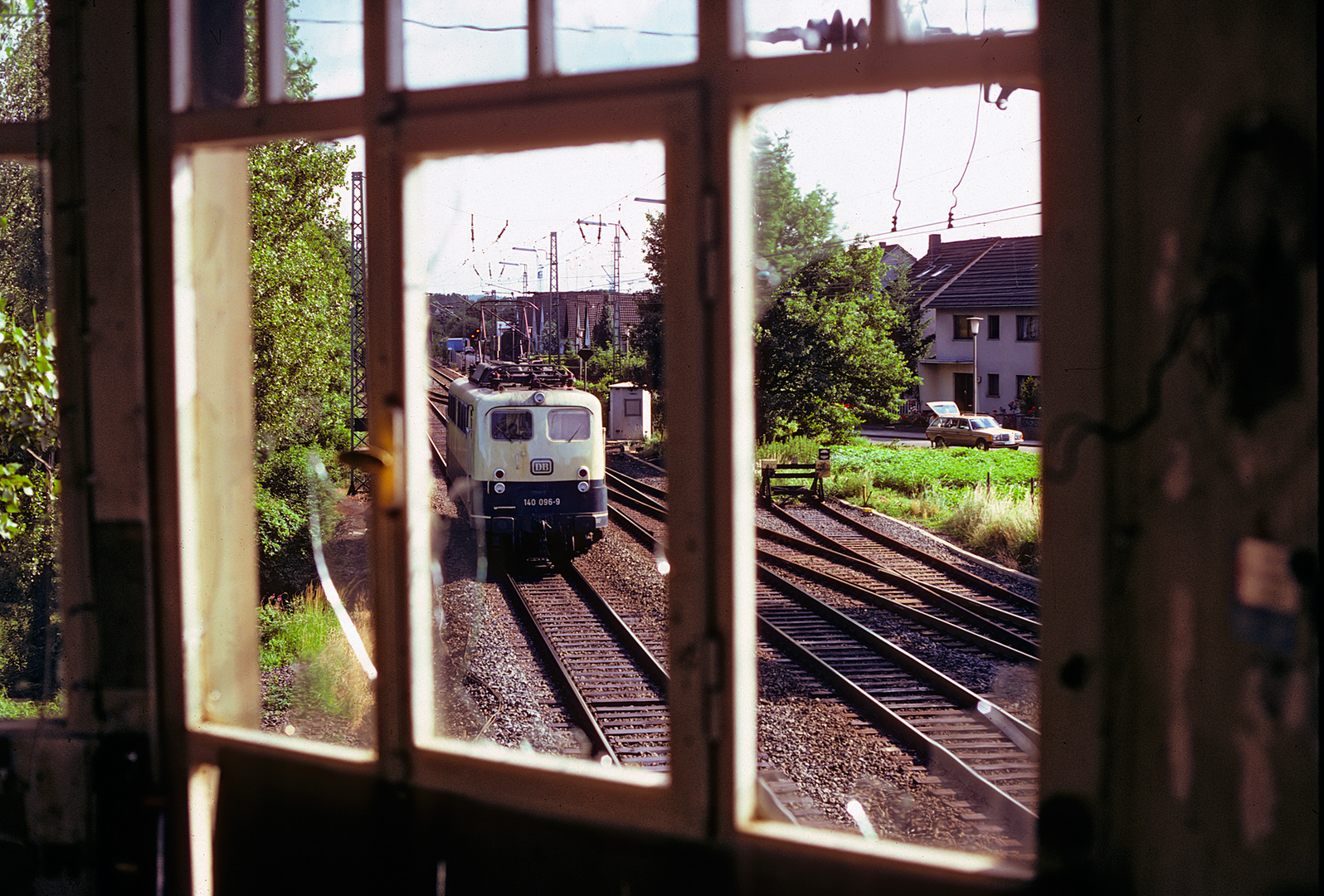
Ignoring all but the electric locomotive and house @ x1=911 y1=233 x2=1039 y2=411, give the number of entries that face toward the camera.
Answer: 2

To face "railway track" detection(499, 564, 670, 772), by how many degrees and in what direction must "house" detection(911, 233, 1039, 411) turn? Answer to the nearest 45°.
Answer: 0° — it already faces it

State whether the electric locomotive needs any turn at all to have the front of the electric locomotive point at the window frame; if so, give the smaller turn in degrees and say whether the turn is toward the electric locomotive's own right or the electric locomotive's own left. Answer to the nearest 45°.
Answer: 0° — it already faces it

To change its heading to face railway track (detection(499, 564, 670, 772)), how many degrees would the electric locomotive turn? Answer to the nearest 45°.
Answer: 0° — it already faces it

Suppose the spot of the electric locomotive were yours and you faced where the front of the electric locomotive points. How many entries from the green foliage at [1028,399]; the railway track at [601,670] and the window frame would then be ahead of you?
2

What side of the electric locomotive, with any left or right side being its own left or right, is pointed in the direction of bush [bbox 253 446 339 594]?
right

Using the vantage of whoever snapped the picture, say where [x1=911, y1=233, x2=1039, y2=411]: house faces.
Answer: facing the viewer

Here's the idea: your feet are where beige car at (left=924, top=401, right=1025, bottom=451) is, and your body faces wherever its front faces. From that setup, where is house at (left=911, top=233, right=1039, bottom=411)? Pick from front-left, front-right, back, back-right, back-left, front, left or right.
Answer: back-left

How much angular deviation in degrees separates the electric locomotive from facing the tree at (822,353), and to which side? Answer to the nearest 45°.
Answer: approximately 135° to its left

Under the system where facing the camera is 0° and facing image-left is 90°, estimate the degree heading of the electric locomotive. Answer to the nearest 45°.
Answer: approximately 0°

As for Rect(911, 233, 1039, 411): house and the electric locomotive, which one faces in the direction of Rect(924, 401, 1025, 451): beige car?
the house

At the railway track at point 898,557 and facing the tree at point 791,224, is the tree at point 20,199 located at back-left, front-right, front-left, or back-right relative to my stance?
back-left
